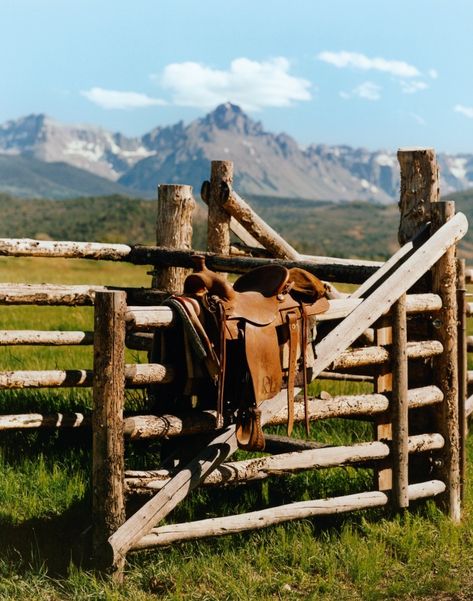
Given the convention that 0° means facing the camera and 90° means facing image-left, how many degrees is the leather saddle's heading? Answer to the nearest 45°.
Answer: approximately 45°
